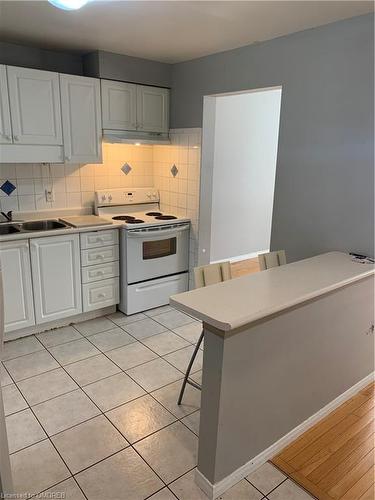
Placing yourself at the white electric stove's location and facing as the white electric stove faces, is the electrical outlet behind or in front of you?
behind

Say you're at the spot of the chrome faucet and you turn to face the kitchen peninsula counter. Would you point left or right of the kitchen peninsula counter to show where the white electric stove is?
left

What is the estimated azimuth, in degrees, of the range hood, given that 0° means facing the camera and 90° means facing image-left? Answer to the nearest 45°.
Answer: approximately 315°

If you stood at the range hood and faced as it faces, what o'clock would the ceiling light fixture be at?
The ceiling light fixture is roughly at 2 o'clock from the range hood.

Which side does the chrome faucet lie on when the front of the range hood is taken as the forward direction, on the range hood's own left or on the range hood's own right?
on the range hood's own right

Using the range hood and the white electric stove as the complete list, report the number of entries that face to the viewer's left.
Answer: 0

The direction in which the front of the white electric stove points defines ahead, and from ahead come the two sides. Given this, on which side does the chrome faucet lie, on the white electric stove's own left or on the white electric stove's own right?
on the white electric stove's own right
